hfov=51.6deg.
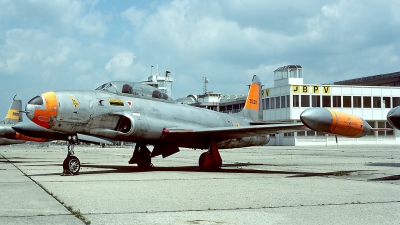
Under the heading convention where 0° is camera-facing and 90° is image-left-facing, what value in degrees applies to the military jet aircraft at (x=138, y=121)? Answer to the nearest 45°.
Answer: approximately 45°

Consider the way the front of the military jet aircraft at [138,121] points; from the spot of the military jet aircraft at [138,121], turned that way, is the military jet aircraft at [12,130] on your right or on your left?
on your right
